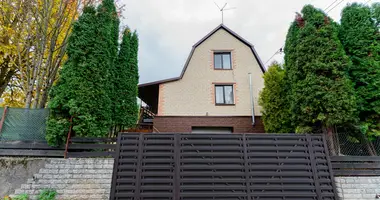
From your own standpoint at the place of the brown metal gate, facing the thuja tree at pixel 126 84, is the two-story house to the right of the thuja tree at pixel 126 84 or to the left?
right

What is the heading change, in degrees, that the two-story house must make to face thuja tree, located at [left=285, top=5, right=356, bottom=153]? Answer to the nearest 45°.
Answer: approximately 45° to its left

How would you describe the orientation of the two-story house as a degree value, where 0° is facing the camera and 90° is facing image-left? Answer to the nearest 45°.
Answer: approximately 0°

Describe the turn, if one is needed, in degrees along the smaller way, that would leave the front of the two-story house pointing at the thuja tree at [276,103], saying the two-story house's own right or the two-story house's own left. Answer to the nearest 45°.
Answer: approximately 45° to the two-story house's own left

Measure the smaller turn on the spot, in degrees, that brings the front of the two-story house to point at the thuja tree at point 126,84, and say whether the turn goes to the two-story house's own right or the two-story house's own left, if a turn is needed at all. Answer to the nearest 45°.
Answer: approximately 45° to the two-story house's own right

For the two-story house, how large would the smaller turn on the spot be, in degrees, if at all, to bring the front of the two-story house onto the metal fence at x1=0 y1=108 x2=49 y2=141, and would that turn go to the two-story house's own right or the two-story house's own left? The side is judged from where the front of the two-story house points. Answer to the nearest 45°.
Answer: approximately 45° to the two-story house's own right

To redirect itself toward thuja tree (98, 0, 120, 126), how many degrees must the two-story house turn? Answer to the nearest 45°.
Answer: approximately 45° to its right

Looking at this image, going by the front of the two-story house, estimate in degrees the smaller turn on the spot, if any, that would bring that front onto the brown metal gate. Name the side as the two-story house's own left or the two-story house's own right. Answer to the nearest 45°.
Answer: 0° — it already faces it
